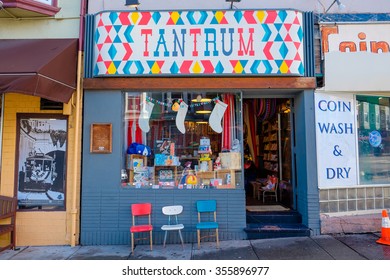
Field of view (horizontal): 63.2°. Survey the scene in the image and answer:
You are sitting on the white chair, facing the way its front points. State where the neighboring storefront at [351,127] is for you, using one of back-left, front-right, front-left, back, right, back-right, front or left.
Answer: left

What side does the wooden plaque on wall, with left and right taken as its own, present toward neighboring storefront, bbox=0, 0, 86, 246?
right

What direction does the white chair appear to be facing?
toward the camera

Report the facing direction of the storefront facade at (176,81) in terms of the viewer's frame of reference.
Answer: facing the viewer

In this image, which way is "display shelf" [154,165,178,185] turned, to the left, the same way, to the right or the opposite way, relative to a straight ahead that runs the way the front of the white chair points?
the same way

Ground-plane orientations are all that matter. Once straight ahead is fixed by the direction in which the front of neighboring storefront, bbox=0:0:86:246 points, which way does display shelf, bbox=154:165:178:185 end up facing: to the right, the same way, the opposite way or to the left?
the same way

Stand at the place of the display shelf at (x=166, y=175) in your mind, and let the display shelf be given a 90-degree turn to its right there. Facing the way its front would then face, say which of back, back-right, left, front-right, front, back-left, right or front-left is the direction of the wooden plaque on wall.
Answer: front

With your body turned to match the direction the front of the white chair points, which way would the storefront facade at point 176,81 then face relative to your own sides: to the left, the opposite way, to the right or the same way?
the same way

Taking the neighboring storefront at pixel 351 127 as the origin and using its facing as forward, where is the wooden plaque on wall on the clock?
The wooden plaque on wall is roughly at 2 o'clock from the neighboring storefront.

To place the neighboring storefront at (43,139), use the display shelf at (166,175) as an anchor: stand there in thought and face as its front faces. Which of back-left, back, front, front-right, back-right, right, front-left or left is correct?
right

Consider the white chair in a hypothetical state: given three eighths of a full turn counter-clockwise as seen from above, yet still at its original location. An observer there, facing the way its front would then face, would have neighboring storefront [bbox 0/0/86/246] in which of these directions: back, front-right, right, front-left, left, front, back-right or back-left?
back-left

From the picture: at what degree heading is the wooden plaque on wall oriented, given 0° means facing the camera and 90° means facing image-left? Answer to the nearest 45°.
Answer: approximately 0°

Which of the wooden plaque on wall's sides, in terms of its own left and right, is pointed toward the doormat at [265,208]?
left

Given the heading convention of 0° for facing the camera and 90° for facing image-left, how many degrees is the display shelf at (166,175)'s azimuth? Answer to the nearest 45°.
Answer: approximately 0°

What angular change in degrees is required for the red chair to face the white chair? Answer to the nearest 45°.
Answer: approximately 90° to its left

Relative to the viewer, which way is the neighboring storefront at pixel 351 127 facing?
toward the camera
